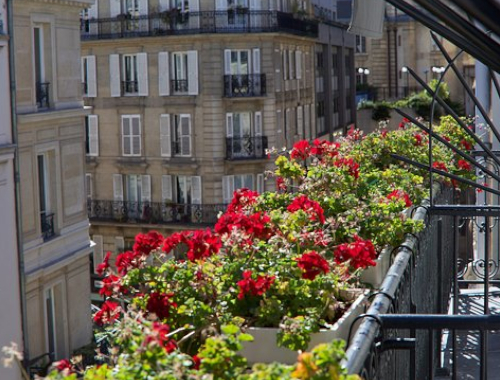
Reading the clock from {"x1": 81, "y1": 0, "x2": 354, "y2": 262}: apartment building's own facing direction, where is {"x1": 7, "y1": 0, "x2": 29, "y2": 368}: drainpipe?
The drainpipe is roughly at 12 o'clock from the apartment building.

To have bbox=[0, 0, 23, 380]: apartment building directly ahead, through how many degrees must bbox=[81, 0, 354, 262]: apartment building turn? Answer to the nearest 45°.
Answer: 0° — it already faces it

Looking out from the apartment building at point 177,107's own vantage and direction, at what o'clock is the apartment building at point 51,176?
the apartment building at point 51,176 is roughly at 12 o'clock from the apartment building at point 177,107.

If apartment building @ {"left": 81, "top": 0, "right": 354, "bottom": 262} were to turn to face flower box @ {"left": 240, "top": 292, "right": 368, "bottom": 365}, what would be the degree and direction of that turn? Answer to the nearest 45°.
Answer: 0° — it already faces it

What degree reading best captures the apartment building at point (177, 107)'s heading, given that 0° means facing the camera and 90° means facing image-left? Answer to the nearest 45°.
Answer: approximately 0°
